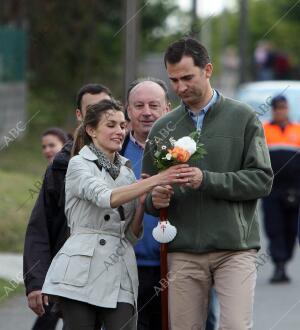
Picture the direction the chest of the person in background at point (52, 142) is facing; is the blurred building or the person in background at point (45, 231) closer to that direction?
the person in background

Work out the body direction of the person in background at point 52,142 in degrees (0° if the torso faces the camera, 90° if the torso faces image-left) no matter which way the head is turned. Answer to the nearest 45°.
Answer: approximately 45°

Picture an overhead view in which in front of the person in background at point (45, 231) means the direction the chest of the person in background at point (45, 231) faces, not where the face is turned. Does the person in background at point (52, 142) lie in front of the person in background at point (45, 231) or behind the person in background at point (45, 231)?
behind

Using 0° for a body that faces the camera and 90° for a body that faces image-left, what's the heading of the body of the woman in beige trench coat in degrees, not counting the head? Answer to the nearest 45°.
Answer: approximately 315°

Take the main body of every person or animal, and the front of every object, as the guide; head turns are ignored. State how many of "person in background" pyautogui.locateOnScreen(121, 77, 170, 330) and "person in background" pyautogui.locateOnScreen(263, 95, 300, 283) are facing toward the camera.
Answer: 2

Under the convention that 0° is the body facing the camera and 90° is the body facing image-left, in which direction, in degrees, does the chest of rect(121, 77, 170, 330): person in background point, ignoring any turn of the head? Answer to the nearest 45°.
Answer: approximately 0°

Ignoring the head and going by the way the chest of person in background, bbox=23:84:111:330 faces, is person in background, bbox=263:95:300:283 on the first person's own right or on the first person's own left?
on the first person's own left

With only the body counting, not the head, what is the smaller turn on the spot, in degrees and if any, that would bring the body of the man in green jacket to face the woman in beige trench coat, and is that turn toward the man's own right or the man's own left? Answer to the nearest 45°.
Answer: approximately 45° to the man's own right
